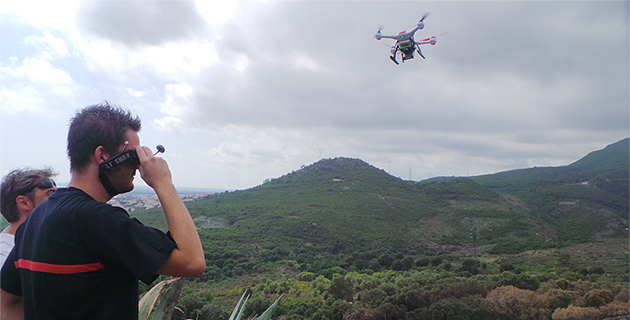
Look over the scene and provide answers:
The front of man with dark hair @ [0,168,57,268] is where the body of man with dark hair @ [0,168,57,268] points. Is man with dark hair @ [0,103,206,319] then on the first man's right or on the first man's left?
on the first man's right

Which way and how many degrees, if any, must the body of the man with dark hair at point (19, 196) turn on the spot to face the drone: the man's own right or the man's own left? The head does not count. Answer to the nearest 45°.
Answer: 0° — they already face it

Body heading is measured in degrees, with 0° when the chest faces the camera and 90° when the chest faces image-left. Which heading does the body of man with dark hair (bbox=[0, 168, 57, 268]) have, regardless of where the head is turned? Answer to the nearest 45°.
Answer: approximately 270°

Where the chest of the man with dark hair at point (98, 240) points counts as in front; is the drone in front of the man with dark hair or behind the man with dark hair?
in front

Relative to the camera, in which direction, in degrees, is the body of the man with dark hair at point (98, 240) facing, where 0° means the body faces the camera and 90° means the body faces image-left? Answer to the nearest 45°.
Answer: approximately 225°

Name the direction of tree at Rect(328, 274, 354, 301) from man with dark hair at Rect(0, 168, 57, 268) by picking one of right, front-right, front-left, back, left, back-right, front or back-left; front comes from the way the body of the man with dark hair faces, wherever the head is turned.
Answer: front-left

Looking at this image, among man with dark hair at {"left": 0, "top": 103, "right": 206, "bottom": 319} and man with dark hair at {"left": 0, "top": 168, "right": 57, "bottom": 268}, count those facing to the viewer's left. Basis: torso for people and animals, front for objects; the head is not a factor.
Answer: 0

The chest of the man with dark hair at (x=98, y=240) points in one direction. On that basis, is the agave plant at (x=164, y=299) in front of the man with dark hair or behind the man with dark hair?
in front

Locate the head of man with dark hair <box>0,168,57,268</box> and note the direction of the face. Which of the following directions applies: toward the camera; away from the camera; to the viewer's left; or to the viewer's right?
to the viewer's right
